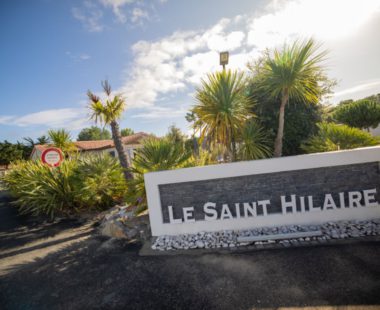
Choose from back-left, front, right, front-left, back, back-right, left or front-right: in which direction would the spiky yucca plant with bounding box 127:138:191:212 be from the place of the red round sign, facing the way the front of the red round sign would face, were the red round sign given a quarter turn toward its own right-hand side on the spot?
back-left

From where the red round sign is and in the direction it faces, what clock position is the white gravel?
The white gravel is roughly at 11 o'clock from the red round sign.

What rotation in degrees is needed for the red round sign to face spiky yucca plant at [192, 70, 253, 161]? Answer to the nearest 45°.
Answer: approximately 45° to its left

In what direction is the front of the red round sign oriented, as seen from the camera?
facing the viewer

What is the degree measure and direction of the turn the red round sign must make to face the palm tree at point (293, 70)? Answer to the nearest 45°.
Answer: approximately 45° to its left

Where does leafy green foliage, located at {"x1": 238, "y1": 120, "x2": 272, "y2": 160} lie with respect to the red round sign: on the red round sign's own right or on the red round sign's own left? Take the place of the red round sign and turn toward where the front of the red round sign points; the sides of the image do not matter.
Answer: on the red round sign's own left

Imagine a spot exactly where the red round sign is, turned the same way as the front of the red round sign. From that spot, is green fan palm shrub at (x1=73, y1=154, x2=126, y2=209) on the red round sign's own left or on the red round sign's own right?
on the red round sign's own left

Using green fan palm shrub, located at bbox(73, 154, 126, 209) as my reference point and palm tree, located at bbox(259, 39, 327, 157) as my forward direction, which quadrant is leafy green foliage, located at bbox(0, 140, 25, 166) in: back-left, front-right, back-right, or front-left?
back-left

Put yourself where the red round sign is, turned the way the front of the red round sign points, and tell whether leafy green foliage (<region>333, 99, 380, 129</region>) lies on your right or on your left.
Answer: on your left

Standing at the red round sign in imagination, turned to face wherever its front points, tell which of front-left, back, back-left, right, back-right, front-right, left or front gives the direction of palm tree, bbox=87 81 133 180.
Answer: left

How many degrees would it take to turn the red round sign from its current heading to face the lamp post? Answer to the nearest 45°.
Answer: approximately 45° to its left
